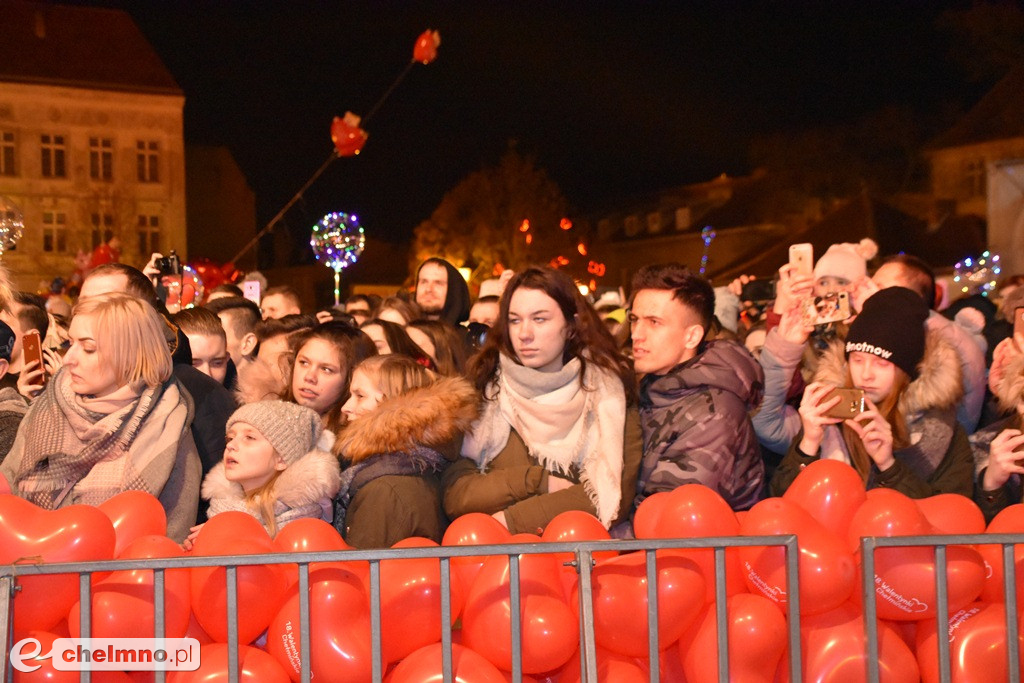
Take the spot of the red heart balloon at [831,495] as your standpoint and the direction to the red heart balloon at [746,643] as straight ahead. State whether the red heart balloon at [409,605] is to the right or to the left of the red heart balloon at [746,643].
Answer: right

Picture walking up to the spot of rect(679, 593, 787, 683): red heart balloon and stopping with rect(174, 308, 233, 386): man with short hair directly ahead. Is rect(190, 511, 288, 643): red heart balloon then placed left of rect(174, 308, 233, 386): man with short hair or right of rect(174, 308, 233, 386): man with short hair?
left

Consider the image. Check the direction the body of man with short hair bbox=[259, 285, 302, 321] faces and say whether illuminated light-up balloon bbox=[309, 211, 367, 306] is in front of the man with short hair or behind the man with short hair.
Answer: behind

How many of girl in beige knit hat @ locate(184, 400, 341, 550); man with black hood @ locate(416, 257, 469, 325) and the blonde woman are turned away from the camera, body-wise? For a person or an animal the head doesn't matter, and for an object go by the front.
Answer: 0

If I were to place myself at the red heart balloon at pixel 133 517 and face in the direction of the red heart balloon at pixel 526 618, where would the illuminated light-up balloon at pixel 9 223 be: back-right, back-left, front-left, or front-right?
back-left

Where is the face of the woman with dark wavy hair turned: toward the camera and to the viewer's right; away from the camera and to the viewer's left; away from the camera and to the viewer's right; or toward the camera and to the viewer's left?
toward the camera and to the viewer's left

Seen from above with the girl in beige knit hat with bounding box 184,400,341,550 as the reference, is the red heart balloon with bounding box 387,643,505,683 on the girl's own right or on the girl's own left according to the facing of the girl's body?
on the girl's own left

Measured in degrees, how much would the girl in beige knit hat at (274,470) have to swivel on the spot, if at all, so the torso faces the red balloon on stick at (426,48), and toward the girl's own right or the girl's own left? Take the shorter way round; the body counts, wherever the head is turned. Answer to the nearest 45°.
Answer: approximately 135° to the girl's own right

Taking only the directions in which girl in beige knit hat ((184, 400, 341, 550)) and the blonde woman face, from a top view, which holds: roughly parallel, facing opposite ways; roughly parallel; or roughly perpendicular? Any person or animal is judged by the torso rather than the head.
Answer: roughly parallel

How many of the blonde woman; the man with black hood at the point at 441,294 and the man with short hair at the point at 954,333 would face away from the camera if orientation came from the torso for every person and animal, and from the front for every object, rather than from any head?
0

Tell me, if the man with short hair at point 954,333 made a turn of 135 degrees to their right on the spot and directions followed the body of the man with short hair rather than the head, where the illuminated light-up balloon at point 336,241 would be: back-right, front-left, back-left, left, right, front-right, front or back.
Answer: front-left

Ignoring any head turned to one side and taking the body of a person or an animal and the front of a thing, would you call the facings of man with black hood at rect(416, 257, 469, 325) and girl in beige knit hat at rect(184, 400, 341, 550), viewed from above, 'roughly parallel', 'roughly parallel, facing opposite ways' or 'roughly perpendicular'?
roughly parallel

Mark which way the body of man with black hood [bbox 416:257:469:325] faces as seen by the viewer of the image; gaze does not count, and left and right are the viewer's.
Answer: facing the viewer and to the left of the viewer

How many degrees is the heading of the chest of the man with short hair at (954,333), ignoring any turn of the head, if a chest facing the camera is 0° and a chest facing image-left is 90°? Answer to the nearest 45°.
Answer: approximately 45°

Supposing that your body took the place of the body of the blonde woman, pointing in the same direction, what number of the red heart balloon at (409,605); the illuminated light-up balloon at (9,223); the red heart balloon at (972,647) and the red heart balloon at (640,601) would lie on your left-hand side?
3
